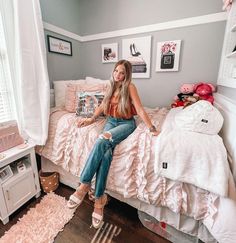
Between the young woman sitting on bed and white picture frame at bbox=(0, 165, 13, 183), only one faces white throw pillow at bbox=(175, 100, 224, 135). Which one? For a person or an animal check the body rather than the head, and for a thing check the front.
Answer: the white picture frame

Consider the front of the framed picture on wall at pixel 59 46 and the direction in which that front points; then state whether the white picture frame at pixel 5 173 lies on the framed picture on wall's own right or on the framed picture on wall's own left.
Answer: on the framed picture on wall's own right

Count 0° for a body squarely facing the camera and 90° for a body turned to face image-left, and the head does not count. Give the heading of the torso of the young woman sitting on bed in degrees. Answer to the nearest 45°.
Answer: approximately 45°

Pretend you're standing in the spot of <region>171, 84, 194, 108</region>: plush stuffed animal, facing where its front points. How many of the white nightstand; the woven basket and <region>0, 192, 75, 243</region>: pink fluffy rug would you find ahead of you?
3

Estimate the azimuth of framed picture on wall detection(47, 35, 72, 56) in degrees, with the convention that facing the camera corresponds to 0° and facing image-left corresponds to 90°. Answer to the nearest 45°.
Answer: approximately 315°

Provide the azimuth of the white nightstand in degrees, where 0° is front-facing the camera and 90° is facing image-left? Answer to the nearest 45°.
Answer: approximately 315°

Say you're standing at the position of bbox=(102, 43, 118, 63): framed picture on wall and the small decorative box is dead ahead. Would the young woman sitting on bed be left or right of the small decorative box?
left
